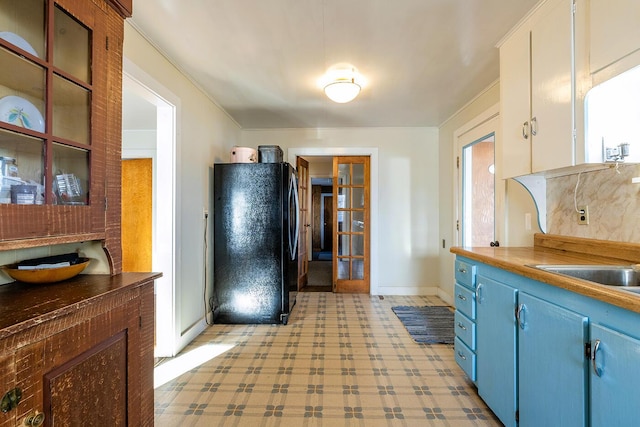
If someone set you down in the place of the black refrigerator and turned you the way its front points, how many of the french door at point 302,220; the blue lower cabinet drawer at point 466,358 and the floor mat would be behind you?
0

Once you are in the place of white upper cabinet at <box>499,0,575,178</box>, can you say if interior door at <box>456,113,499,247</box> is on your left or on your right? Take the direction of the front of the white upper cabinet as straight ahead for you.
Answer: on your right

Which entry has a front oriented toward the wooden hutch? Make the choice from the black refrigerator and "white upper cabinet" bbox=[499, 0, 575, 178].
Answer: the white upper cabinet

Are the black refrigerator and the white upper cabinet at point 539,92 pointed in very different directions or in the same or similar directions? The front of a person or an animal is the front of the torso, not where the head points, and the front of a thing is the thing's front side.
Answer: very different directions

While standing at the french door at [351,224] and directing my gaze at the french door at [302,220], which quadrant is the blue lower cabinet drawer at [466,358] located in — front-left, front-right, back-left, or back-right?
back-left

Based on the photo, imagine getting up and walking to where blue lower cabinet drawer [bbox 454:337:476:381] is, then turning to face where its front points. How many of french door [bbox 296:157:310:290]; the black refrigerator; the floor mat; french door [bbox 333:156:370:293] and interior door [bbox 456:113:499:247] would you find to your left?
0

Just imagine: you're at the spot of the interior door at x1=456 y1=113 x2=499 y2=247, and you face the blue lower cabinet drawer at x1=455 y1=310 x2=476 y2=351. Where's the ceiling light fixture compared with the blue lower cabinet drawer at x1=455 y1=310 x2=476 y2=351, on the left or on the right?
right

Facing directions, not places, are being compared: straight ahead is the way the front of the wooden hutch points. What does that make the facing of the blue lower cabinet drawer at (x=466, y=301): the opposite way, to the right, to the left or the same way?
the opposite way

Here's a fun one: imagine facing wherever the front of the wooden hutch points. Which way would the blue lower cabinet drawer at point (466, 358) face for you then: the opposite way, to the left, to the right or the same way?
the opposite way

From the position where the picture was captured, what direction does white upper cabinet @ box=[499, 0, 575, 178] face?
facing the viewer and to the left of the viewer

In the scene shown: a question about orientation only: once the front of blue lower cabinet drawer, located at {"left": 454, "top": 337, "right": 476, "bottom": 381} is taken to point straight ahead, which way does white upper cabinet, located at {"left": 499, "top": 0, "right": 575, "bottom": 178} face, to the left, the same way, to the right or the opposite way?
the same way

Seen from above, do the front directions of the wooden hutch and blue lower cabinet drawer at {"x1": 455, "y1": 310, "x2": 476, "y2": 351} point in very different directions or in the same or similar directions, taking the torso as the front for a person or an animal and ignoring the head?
very different directions

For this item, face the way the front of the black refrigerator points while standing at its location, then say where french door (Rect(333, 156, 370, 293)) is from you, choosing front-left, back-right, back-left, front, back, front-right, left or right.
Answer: front-left

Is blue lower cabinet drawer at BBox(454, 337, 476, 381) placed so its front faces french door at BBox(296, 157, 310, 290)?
no
